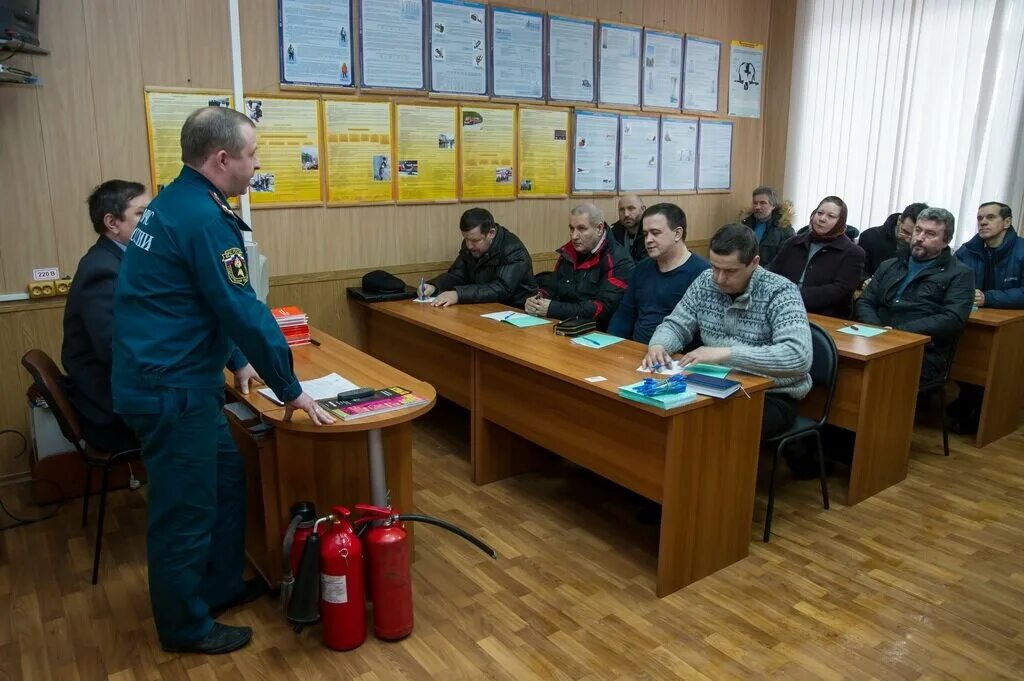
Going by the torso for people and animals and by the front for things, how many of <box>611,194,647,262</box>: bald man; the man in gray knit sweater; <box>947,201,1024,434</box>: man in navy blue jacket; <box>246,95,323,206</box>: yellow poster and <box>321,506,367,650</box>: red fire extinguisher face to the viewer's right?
0

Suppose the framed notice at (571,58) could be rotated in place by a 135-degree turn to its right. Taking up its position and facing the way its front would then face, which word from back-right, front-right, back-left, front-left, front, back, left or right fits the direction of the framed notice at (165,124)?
front-left

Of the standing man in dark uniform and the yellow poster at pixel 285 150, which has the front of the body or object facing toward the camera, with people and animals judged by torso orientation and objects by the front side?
the yellow poster

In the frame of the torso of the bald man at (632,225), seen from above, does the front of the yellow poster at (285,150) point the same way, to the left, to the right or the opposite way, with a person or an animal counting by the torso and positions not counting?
to the left

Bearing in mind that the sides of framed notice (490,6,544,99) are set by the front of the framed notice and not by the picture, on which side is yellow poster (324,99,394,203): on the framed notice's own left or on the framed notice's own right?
on the framed notice's own right

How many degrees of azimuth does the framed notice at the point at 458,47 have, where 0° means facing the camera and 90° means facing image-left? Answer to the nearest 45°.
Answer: approximately 315°

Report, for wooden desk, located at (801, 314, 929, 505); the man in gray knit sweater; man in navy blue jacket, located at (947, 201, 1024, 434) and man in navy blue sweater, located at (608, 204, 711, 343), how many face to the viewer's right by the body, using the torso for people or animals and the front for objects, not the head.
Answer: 0

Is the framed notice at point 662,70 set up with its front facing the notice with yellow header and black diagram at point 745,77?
no

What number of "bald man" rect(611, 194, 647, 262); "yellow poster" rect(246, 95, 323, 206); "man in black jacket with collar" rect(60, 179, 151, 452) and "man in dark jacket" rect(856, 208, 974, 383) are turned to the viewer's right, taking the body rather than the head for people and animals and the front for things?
1

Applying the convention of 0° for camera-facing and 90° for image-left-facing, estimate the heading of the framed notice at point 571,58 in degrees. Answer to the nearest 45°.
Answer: approximately 315°

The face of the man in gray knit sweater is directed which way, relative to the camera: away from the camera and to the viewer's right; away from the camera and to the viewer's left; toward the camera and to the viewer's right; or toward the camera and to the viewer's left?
toward the camera and to the viewer's left

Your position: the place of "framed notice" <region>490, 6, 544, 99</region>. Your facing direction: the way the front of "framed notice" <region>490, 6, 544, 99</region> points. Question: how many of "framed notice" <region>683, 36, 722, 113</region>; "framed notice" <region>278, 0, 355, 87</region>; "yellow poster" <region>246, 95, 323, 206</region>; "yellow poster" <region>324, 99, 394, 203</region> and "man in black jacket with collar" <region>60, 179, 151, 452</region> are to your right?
4

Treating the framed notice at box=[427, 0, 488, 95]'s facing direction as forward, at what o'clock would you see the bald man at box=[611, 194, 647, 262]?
The bald man is roughly at 10 o'clock from the framed notice.

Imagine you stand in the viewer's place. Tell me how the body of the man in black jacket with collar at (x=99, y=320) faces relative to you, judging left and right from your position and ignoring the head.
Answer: facing to the right of the viewer

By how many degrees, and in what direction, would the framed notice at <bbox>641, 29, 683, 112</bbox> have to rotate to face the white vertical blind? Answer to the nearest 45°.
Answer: approximately 45° to its left

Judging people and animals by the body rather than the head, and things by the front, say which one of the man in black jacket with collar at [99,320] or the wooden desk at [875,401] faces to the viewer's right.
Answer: the man in black jacket with collar

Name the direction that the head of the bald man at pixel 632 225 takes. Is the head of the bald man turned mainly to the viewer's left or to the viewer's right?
to the viewer's left

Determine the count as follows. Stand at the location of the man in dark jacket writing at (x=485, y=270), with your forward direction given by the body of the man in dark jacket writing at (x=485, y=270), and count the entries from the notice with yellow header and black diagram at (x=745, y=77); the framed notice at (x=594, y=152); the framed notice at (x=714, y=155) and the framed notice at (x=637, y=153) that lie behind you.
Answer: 4
